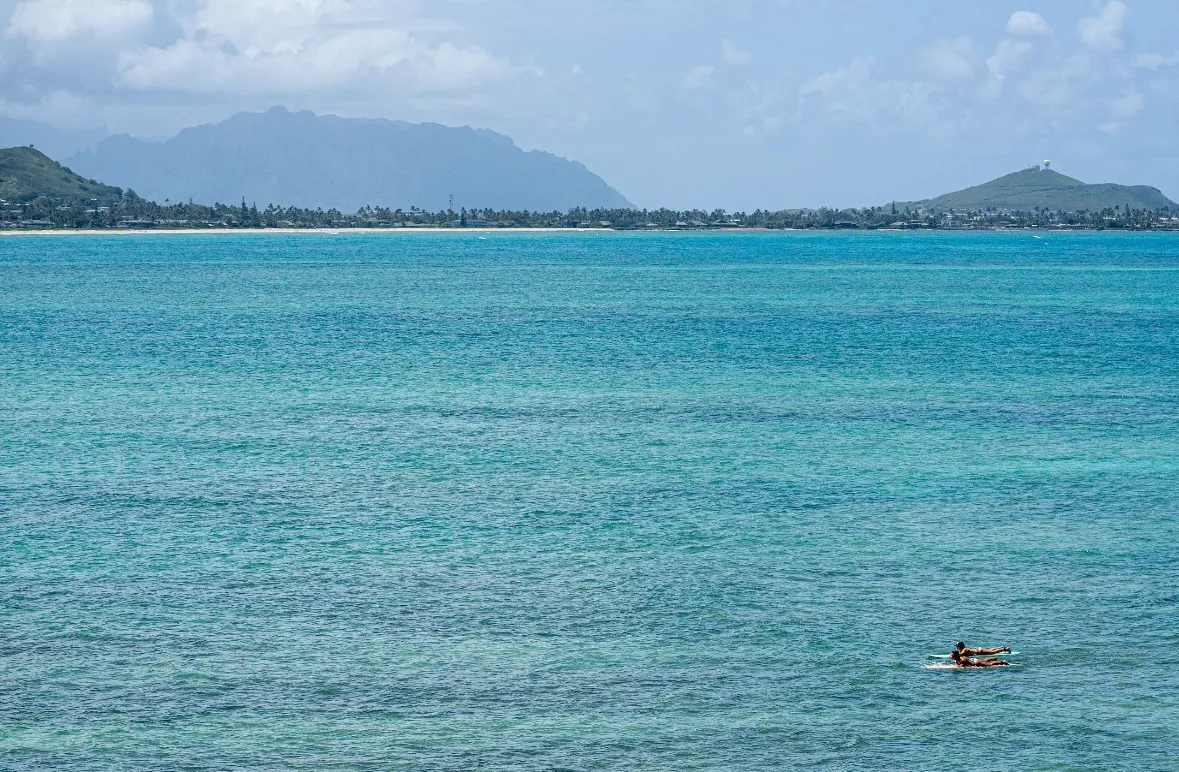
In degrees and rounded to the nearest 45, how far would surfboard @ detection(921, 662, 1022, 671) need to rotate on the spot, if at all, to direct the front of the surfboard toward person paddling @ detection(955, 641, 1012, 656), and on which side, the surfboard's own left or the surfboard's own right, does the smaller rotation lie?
approximately 135° to the surfboard's own right

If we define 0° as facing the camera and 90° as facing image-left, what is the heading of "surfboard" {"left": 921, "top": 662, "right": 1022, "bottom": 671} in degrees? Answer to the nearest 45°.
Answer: approximately 90°
